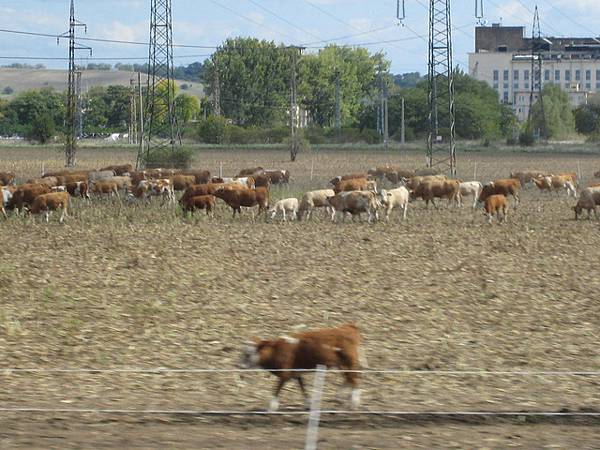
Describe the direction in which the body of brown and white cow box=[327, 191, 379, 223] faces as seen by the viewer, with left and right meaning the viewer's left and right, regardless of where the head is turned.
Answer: facing to the left of the viewer

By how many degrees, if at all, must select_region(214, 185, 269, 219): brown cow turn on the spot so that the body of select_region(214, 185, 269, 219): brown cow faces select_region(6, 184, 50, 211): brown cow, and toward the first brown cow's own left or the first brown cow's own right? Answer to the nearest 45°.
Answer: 0° — it already faces it

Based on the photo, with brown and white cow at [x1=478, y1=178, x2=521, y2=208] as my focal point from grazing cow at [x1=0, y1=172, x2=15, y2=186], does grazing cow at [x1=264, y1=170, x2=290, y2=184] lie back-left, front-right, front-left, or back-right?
front-left

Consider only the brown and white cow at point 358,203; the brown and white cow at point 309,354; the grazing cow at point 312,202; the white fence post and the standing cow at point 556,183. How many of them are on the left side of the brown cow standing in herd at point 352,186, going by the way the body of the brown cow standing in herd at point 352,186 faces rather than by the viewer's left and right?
4

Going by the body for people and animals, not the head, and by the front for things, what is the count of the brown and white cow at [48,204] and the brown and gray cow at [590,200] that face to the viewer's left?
2

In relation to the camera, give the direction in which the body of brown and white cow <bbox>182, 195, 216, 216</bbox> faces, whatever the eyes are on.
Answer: to the viewer's left

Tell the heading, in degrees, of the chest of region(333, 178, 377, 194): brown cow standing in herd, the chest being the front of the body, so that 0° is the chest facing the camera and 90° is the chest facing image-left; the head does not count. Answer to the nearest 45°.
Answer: approximately 90°

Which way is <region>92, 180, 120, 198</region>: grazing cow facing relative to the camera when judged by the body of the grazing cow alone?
to the viewer's left

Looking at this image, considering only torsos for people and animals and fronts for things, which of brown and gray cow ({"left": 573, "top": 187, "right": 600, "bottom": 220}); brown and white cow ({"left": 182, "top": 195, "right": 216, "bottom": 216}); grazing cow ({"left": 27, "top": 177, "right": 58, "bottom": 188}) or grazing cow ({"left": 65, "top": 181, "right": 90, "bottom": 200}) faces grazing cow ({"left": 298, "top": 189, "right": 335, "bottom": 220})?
brown and gray cow ({"left": 573, "top": 187, "right": 600, "bottom": 220})

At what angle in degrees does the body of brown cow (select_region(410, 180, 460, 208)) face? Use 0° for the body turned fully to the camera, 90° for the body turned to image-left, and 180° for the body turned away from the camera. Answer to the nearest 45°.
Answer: approximately 90°

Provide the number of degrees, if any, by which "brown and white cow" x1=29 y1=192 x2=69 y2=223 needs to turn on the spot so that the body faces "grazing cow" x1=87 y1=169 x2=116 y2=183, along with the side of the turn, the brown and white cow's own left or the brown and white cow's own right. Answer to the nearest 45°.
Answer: approximately 90° to the brown and white cow's own right

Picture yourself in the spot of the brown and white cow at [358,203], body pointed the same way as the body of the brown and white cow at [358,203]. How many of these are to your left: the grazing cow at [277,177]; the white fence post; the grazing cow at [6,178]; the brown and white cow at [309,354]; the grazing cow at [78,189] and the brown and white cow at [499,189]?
2

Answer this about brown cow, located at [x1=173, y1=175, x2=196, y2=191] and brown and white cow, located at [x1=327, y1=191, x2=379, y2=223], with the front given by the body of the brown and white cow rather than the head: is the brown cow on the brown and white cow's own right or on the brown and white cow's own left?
on the brown and white cow's own right

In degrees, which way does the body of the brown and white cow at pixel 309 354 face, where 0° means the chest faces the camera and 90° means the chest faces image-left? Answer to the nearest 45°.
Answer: approximately 90°
